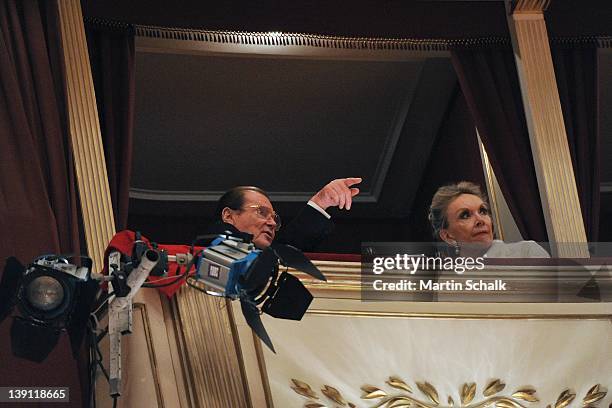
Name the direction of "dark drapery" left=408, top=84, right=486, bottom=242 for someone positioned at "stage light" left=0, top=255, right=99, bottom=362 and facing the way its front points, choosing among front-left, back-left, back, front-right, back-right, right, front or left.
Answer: back-left

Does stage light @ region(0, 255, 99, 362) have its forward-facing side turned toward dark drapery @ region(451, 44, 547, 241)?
no

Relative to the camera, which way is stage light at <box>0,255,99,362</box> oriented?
toward the camera

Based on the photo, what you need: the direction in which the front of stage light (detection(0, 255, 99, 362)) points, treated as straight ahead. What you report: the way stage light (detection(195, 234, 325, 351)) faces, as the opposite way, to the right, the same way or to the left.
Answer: to the left

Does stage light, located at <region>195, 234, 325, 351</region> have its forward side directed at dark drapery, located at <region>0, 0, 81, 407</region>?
no

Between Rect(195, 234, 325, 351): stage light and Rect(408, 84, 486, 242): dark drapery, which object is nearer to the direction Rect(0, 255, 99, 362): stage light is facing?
the stage light

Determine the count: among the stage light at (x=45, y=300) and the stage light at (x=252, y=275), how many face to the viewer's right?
1

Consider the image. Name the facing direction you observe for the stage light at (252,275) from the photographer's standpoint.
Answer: facing to the right of the viewer

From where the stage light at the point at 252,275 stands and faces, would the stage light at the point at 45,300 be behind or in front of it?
behind

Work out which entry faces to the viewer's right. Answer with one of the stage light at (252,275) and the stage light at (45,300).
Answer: the stage light at (252,275)
